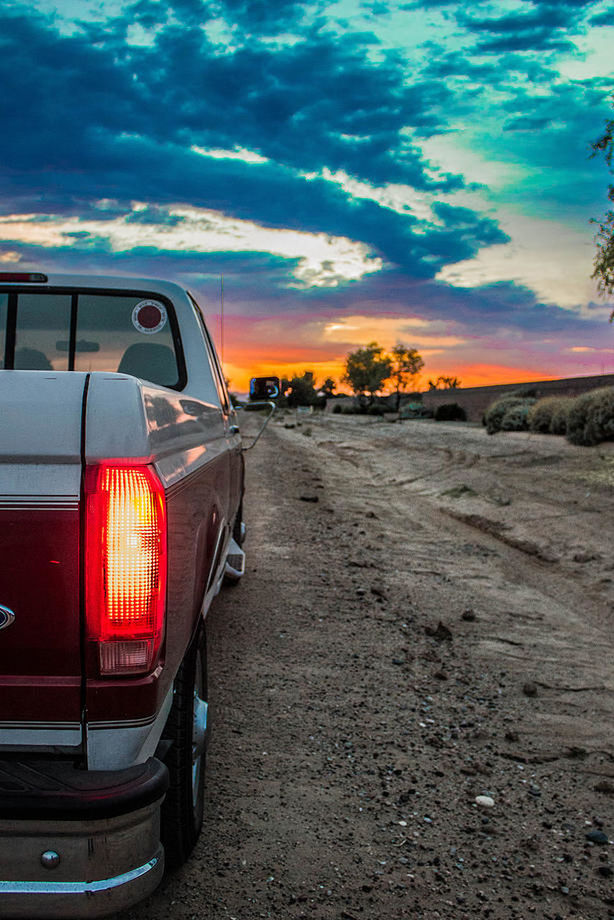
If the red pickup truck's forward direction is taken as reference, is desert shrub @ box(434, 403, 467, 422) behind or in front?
in front

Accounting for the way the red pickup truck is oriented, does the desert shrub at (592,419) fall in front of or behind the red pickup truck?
in front

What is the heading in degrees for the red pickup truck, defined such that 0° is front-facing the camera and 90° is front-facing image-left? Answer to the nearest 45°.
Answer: approximately 180°

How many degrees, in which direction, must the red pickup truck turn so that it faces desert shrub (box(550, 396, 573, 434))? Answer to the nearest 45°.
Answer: approximately 45° to its right

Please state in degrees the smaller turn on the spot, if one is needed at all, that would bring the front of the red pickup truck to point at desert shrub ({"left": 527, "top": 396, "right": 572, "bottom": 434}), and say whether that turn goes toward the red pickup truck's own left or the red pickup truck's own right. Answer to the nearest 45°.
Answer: approximately 45° to the red pickup truck's own right

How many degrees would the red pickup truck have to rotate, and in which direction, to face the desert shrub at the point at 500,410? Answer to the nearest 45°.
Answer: approximately 45° to its right
